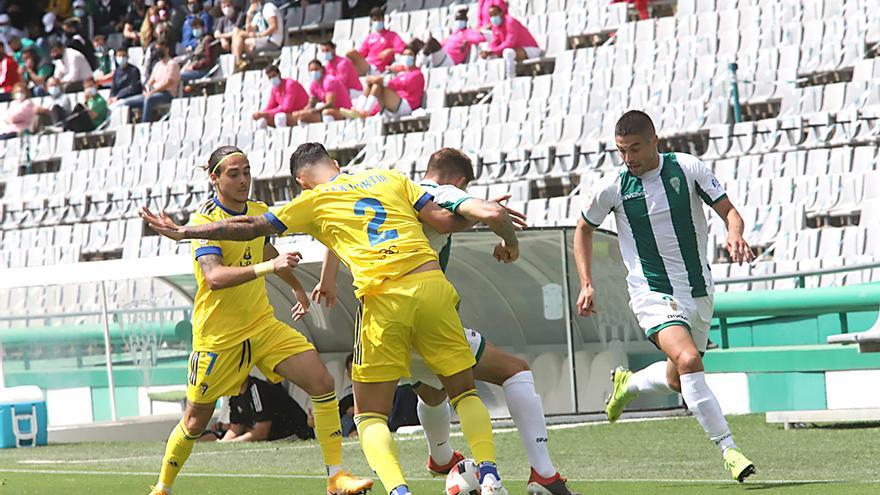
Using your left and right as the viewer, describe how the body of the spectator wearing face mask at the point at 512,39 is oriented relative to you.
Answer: facing the viewer and to the left of the viewer

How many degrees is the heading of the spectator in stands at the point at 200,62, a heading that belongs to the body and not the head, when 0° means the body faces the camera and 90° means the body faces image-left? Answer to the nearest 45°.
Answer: approximately 45°

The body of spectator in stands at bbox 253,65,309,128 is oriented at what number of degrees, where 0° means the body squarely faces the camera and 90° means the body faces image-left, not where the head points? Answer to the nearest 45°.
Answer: approximately 45°

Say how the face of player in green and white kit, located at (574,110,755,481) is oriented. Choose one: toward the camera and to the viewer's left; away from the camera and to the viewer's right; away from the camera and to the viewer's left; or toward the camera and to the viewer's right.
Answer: toward the camera and to the viewer's left

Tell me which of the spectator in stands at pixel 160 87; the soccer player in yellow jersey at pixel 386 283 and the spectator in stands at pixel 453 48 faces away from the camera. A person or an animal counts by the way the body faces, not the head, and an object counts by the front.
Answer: the soccer player in yellow jersey

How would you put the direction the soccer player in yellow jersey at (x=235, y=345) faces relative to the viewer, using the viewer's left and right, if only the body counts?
facing the viewer and to the right of the viewer

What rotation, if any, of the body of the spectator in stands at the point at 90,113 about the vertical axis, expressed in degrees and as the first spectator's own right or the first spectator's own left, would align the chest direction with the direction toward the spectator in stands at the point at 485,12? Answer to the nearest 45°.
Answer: approximately 90° to the first spectator's own left

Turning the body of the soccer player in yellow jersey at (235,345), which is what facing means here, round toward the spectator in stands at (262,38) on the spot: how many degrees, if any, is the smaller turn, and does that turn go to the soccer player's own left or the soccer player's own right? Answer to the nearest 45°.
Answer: approximately 135° to the soccer player's own left

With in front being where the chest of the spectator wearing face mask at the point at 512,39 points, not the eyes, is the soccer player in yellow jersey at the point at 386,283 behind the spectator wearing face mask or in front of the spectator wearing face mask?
in front

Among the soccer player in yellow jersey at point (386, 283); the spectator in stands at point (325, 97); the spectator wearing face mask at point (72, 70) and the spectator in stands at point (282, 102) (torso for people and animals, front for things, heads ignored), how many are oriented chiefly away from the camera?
1

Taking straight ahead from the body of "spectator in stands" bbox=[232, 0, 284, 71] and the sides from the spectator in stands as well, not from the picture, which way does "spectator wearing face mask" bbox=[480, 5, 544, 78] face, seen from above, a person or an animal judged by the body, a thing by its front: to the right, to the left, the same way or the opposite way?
the same way

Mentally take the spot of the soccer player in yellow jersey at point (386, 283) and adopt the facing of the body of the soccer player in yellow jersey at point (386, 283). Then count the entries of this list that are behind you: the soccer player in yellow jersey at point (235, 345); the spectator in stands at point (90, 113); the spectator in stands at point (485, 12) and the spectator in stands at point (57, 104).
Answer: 0

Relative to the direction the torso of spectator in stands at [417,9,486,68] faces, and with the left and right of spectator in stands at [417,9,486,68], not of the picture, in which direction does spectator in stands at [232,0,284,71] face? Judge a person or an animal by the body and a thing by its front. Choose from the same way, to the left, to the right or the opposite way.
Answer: the same way

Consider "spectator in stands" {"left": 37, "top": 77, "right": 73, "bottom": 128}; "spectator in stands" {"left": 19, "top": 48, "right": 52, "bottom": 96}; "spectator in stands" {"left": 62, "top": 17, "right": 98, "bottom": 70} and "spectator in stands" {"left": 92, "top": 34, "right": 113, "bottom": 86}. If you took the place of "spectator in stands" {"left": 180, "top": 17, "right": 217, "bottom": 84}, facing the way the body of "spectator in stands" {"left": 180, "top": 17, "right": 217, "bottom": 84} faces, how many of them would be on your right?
4

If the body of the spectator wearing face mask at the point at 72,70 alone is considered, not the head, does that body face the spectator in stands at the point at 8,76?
no
